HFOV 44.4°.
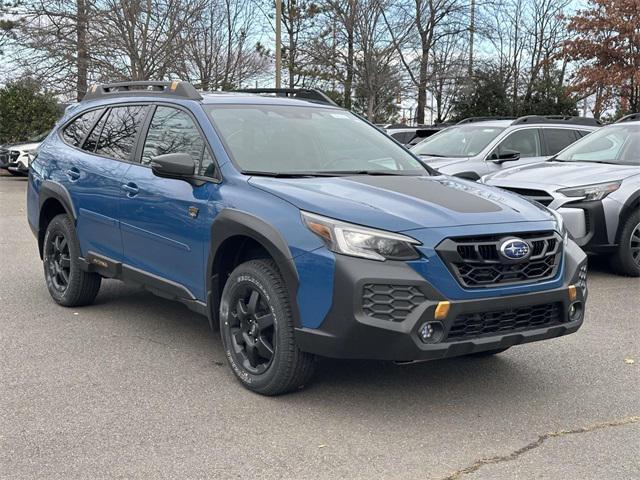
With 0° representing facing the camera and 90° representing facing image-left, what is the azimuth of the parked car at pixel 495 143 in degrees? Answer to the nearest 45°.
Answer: approximately 45°

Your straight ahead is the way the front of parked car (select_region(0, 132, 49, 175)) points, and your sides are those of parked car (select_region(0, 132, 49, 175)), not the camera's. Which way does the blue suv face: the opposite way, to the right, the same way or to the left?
to the left

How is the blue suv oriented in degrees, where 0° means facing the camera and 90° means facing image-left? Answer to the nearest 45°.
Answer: approximately 315°

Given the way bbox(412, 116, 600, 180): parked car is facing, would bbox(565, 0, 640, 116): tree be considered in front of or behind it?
behind

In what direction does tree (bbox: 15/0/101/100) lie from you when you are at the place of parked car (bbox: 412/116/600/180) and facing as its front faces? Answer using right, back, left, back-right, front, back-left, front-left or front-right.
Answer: right

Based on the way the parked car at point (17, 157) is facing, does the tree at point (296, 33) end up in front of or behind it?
behind

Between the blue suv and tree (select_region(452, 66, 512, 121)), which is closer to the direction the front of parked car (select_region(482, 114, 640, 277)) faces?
the blue suv

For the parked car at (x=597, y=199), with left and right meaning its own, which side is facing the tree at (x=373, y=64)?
right

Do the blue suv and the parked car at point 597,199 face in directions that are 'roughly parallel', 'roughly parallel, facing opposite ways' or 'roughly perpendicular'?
roughly perpendicular

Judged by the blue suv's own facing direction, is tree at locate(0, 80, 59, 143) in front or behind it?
behind
